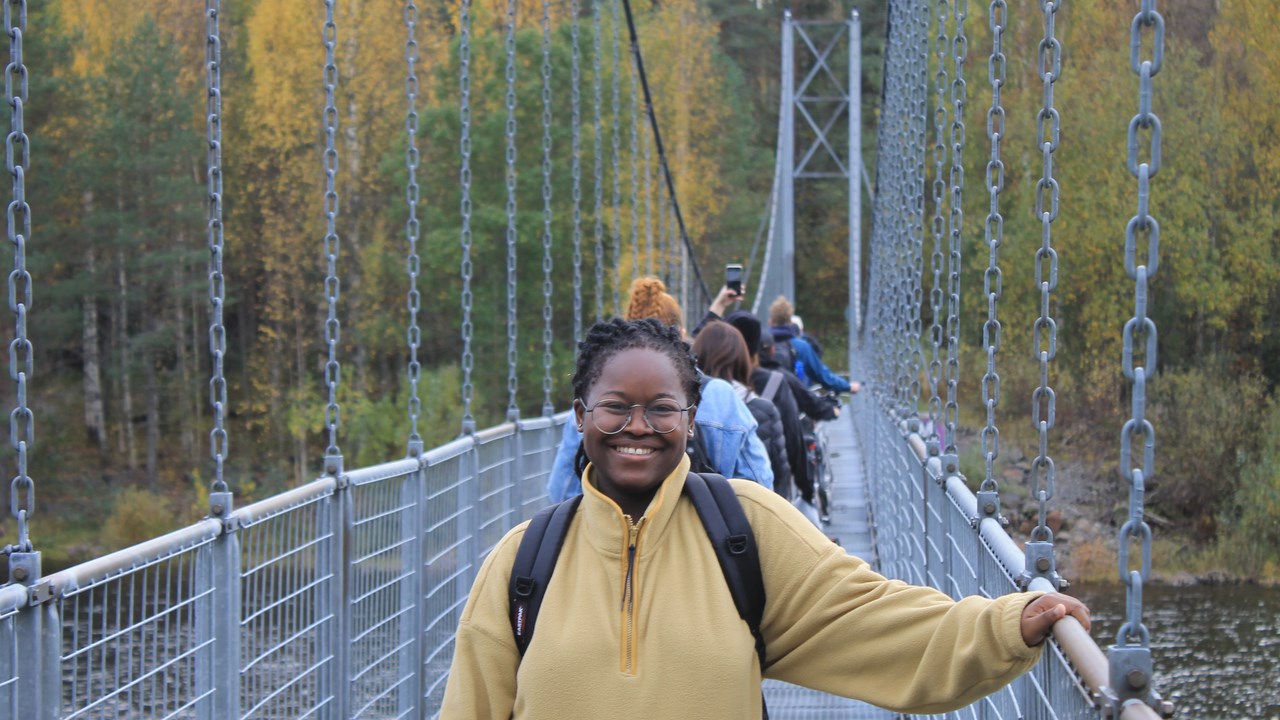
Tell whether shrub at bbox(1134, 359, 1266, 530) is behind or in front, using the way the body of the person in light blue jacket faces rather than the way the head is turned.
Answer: in front

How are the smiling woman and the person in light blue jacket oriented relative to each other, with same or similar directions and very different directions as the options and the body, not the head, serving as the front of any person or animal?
very different directions

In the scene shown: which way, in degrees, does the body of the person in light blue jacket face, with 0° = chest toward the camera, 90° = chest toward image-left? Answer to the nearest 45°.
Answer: approximately 180°

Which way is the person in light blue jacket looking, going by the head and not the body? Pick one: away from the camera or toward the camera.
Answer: away from the camera

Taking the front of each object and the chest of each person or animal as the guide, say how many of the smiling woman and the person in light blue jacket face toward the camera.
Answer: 1

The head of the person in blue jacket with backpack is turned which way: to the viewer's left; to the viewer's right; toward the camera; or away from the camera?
away from the camera

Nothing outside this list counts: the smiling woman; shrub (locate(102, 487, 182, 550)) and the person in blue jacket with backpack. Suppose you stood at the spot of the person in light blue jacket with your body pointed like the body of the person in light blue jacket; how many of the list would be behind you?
1

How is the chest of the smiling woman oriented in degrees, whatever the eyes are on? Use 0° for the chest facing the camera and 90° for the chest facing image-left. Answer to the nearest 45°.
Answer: approximately 0°

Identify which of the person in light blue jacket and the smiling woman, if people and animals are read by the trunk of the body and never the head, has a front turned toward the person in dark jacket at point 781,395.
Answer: the person in light blue jacket

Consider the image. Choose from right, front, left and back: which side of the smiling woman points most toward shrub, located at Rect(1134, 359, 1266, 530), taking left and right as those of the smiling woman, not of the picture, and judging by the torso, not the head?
back

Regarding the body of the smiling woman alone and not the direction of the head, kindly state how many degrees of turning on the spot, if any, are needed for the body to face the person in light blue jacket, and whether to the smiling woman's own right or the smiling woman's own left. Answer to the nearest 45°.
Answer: approximately 180°

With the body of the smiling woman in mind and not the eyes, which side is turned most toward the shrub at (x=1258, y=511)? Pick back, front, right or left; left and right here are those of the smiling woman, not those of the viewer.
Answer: back
